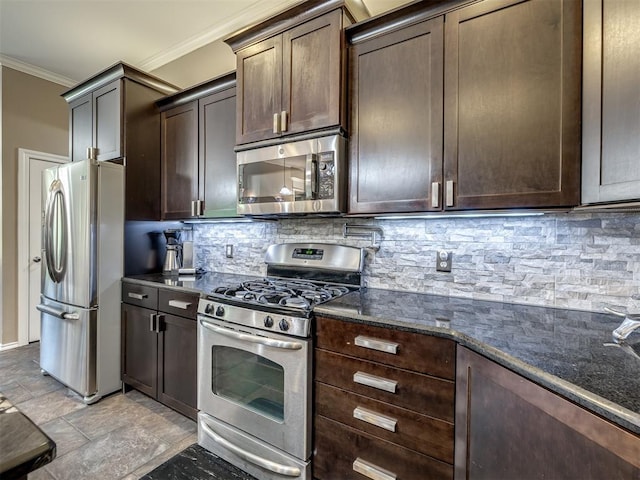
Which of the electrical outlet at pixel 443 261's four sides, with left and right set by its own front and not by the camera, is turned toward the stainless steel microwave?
right

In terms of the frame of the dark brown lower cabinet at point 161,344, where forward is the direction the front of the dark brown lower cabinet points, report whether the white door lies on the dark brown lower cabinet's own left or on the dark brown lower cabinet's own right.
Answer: on the dark brown lower cabinet's own right

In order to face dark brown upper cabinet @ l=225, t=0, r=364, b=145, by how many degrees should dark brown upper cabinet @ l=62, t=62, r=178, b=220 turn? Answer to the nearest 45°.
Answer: approximately 90° to its left

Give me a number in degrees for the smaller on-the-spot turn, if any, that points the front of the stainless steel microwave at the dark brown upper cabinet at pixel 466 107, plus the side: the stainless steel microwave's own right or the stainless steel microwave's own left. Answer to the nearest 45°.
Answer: approximately 90° to the stainless steel microwave's own left

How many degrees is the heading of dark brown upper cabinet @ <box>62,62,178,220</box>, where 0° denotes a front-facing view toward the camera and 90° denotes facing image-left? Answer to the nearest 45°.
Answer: approximately 45°

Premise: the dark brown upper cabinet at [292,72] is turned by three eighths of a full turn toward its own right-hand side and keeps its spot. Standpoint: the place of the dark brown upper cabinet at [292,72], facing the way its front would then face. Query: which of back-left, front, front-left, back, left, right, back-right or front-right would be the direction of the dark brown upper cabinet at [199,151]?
front-left

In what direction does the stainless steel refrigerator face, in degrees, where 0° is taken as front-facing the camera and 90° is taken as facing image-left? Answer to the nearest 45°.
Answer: approximately 45°
